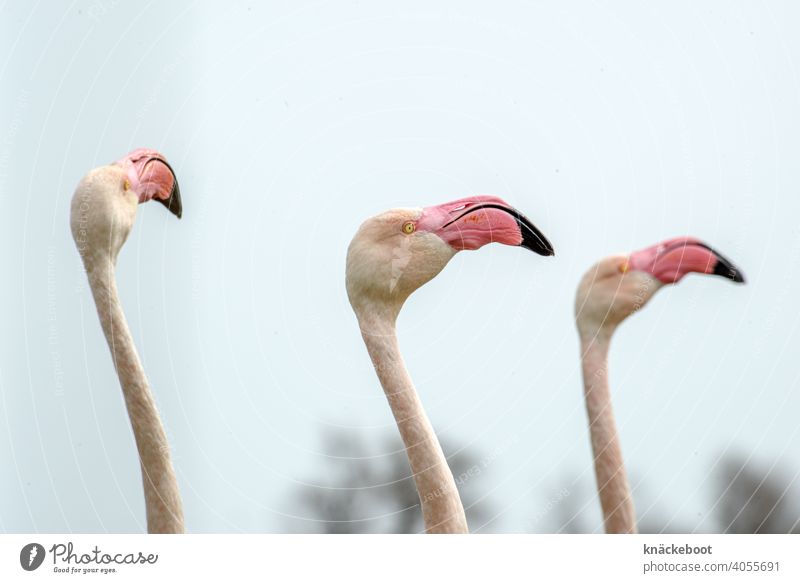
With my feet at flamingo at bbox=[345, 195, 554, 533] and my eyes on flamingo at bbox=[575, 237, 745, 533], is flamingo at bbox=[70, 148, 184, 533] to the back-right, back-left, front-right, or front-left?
back-left
